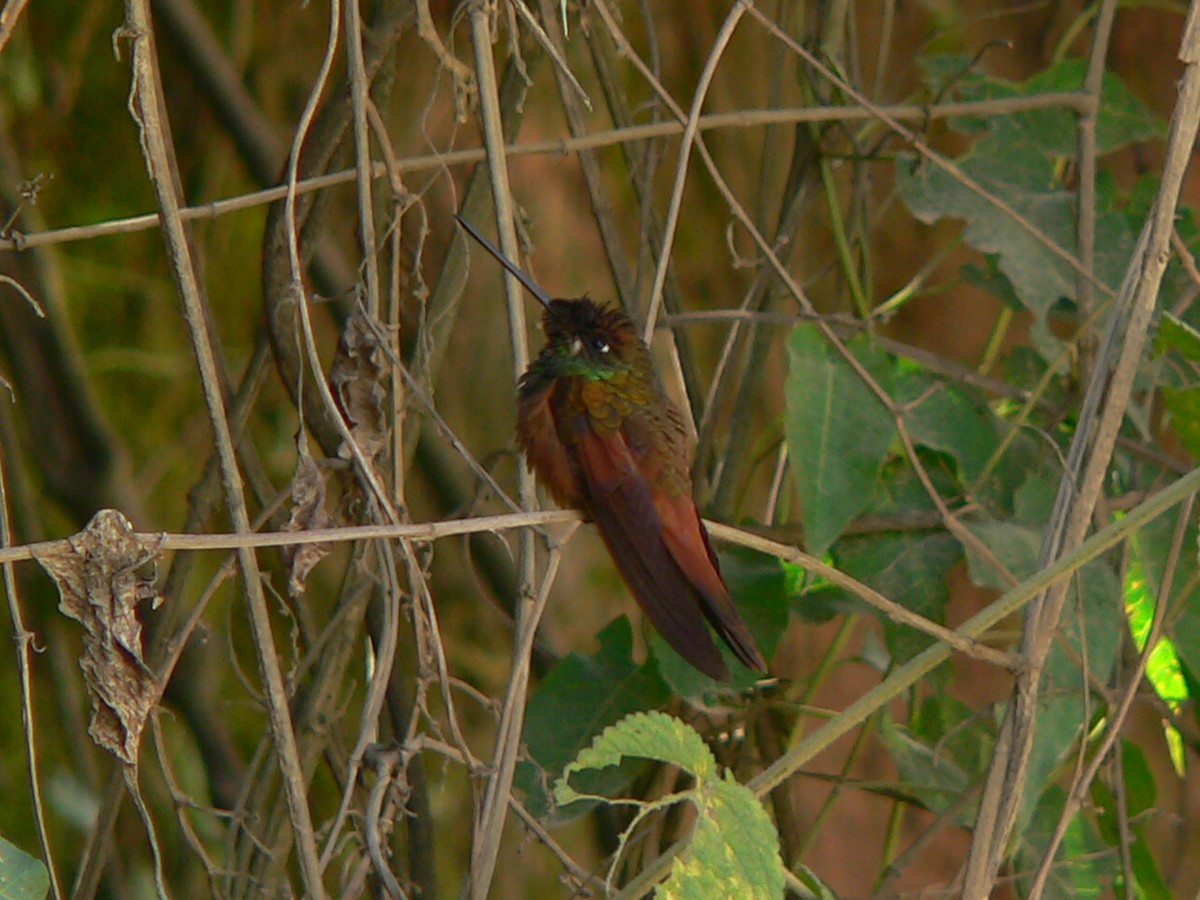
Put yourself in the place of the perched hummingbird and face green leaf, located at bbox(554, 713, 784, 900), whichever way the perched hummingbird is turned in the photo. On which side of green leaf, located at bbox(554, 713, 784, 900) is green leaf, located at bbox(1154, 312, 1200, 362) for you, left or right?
left

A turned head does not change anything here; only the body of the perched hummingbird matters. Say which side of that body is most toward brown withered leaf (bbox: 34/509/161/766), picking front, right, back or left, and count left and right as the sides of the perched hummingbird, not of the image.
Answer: left

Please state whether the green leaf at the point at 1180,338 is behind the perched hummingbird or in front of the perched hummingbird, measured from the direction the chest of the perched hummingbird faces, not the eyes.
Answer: behind
